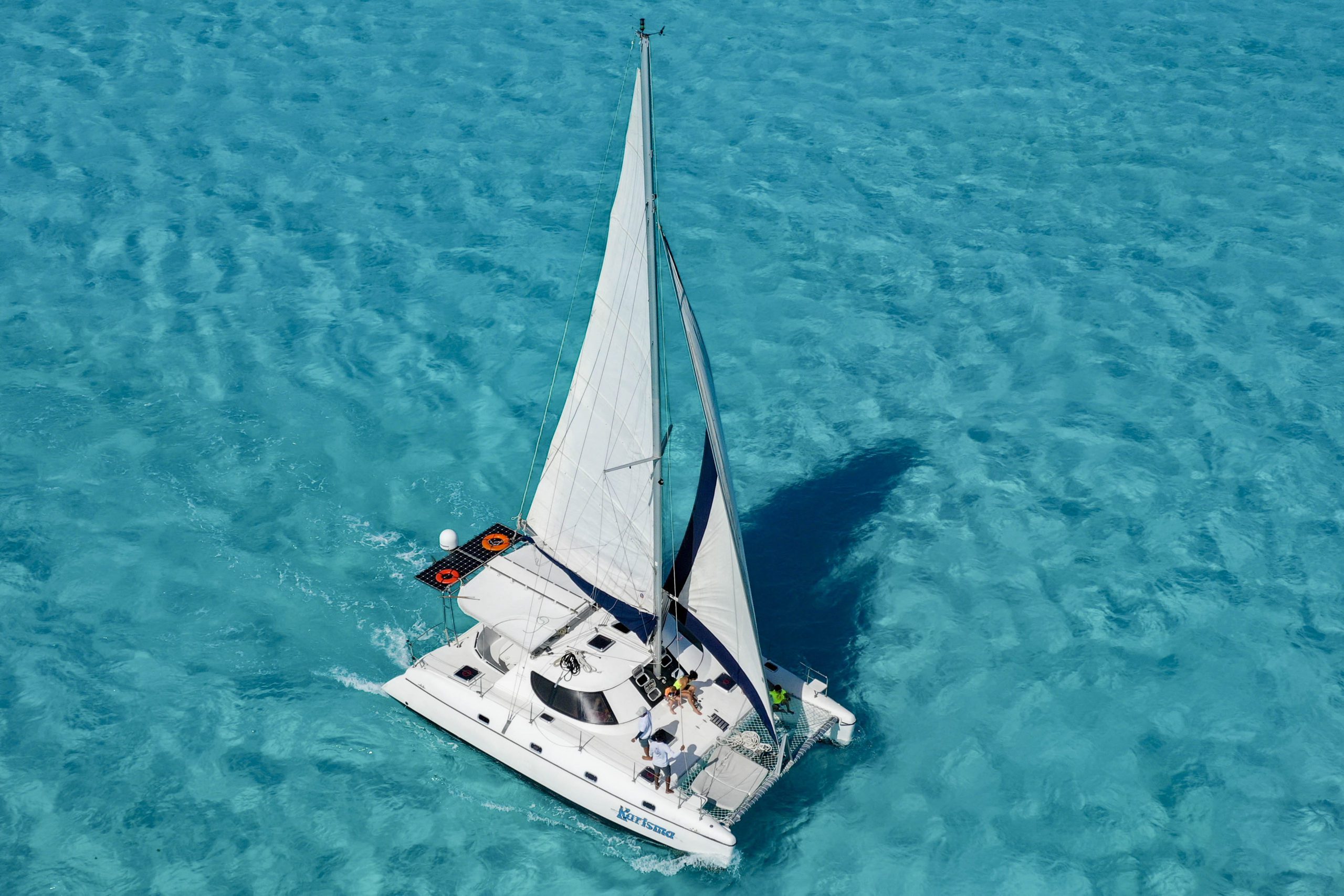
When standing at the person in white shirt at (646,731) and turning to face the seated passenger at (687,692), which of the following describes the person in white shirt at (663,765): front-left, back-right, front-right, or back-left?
back-right

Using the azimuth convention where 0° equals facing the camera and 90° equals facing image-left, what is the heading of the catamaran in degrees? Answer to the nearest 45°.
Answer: approximately 315°

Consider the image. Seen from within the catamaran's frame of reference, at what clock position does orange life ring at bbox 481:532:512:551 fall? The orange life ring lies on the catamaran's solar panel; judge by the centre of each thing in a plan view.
The orange life ring is roughly at 6 o'clock from the catamaran.
